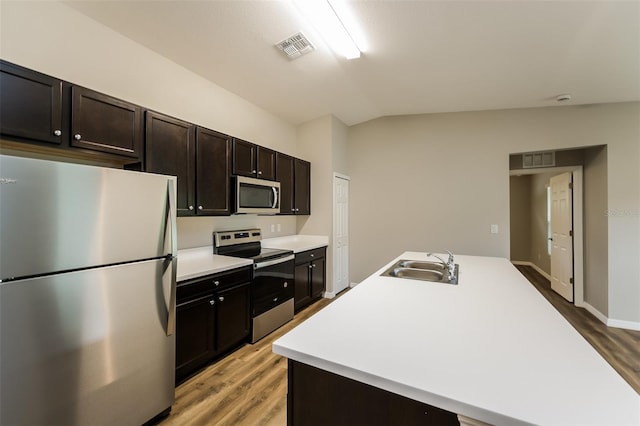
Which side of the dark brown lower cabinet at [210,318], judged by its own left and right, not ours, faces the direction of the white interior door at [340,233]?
left

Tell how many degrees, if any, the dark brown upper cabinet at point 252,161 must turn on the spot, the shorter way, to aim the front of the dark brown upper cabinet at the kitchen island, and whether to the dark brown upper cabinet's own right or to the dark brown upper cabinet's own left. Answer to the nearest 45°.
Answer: approximately 45° to the dark brown upper cabinet's own right

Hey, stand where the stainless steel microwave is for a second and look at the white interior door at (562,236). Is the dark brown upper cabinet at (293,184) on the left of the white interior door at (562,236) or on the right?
left

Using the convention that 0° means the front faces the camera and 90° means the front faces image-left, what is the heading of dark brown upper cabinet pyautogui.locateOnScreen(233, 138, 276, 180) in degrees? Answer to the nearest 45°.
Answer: approximately 315°

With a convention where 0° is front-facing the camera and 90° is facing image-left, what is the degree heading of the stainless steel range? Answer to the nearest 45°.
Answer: approximately 315°

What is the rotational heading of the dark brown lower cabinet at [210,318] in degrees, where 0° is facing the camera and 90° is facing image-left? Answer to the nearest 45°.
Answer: approximately 315°
